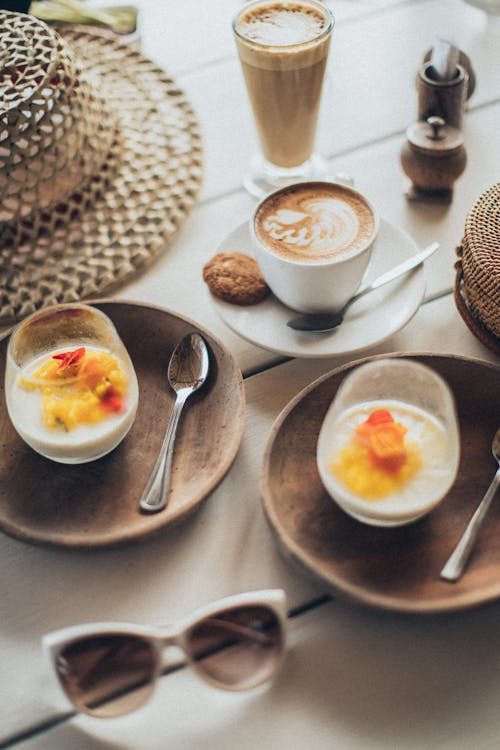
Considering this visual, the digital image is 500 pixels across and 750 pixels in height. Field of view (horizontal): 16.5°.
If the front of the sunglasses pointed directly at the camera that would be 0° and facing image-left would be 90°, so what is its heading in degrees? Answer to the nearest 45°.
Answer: approximately 0°

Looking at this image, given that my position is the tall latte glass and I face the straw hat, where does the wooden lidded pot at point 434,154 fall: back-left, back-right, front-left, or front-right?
back-left

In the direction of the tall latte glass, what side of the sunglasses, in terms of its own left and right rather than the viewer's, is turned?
back
